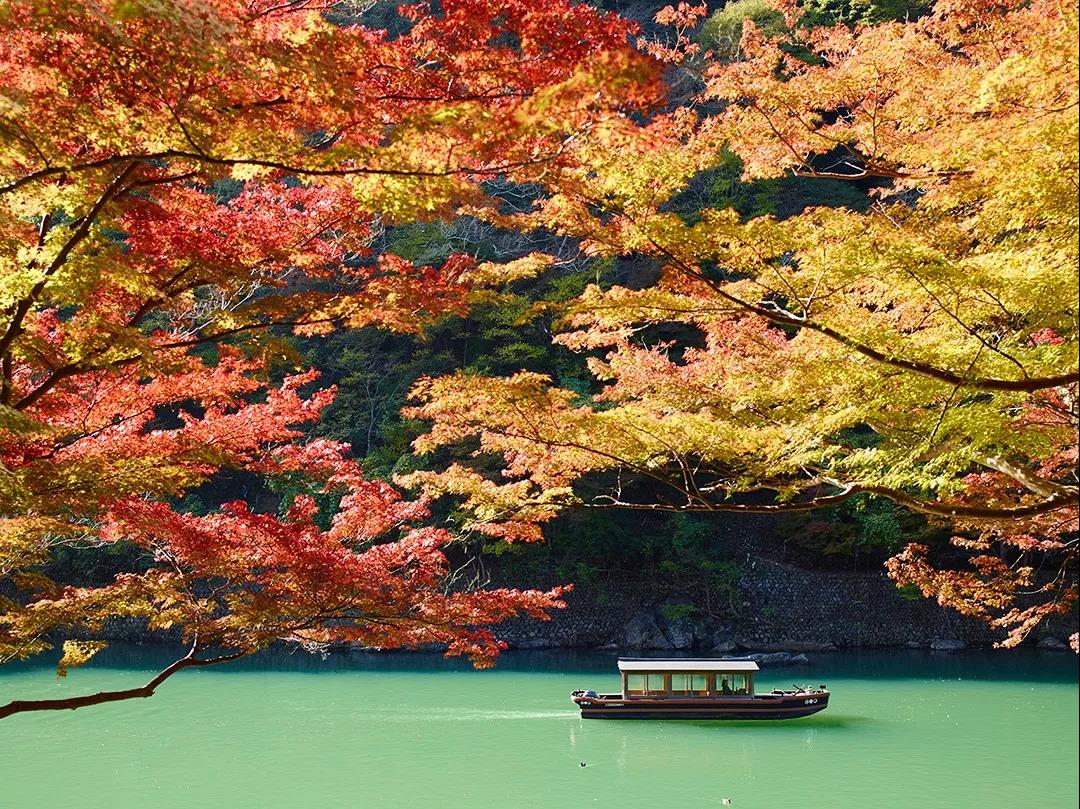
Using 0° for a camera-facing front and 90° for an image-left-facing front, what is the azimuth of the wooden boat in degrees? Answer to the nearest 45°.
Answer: approximately 270°
